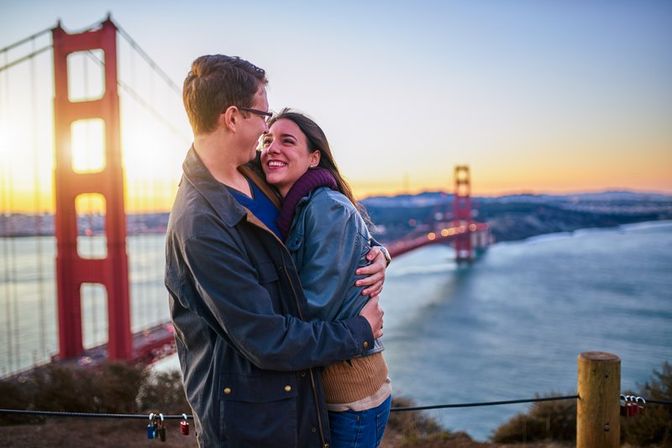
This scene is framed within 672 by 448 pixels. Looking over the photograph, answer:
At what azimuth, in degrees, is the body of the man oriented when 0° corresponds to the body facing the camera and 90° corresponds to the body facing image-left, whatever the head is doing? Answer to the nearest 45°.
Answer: approximately 270°

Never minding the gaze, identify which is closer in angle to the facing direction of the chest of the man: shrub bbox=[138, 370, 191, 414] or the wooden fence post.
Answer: the wooden fence post

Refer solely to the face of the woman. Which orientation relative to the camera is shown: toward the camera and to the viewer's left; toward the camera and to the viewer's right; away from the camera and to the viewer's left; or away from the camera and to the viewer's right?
toward the camera and to the viewer's left

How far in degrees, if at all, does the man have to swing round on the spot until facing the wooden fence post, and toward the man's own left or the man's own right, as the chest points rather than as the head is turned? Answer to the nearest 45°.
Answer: approximately 45° to the man's own left

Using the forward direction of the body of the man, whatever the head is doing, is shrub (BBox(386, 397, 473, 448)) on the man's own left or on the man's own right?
on the man's own left

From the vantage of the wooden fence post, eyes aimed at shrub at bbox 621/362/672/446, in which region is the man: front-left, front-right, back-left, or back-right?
back-left

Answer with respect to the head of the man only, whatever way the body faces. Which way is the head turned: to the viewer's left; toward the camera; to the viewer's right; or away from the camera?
to the viewer's right

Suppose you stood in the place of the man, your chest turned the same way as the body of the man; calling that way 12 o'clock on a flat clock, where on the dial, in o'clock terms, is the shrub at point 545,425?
The shrub is roughly at 10 o'clock from the man.

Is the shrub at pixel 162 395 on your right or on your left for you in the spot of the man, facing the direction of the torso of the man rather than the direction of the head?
on your left

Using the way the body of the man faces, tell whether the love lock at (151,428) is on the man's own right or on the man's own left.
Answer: on the man's own left
